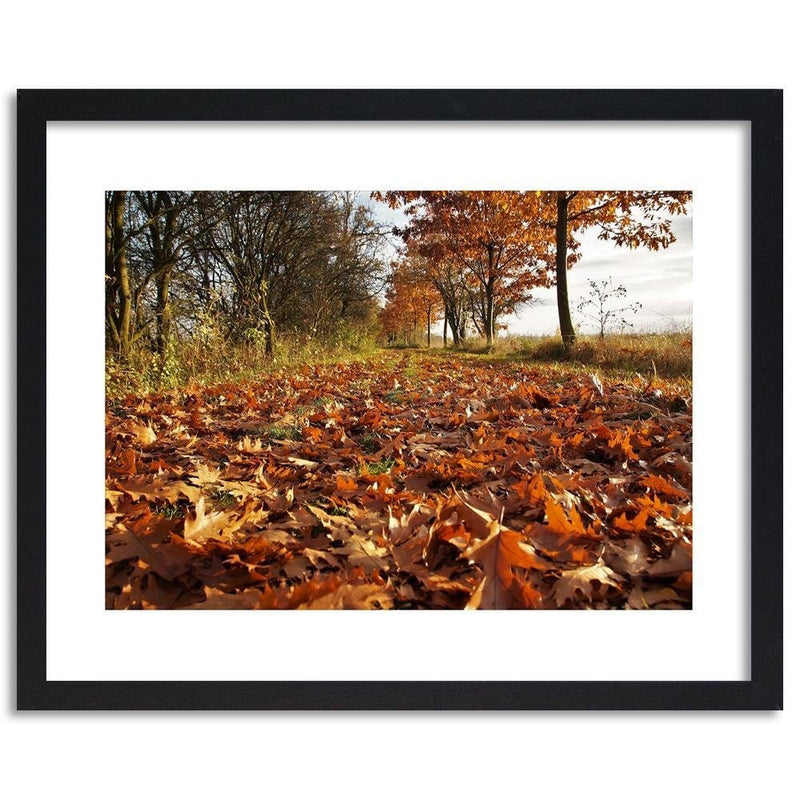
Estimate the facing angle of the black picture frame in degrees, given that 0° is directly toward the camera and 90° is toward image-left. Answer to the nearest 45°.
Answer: approximately 0°
